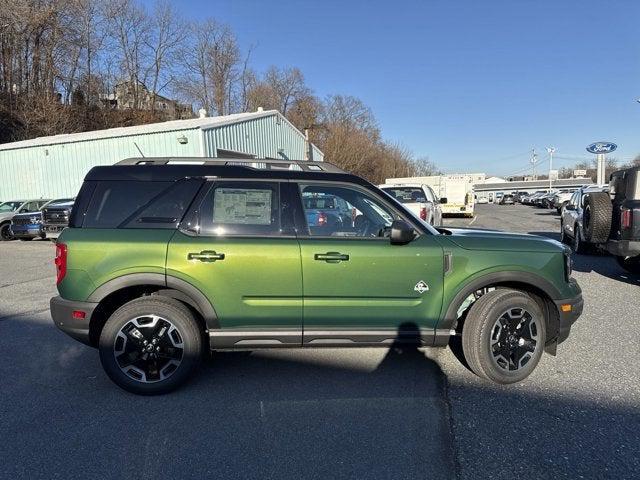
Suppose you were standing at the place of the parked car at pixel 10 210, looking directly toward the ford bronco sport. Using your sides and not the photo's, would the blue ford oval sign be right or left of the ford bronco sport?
left

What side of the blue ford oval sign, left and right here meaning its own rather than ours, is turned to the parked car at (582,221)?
front

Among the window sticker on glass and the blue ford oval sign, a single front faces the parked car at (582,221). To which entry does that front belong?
the blue ford oval sign

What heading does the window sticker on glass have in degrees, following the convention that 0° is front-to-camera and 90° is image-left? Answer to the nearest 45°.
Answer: approximately 0°

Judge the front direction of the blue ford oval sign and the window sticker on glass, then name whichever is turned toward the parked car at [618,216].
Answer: the blue ford oval sign

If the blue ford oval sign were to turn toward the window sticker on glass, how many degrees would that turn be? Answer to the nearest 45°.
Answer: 0° — it already faces it

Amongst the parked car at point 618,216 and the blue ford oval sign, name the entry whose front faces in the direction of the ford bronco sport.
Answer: the blue ford oval sign

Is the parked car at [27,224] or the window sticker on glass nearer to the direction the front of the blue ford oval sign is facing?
the window sticker on glass

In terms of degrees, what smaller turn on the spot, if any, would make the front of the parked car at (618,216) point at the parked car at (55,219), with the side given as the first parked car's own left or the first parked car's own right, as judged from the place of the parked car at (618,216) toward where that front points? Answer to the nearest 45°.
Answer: approximately 135° to the first parked car's own left

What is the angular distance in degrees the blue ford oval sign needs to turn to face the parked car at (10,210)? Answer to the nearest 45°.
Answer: approximately 45° to its right

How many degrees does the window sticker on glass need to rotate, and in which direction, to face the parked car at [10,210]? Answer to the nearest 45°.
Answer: approximately 135° to its right

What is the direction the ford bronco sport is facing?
to the viewer's right
